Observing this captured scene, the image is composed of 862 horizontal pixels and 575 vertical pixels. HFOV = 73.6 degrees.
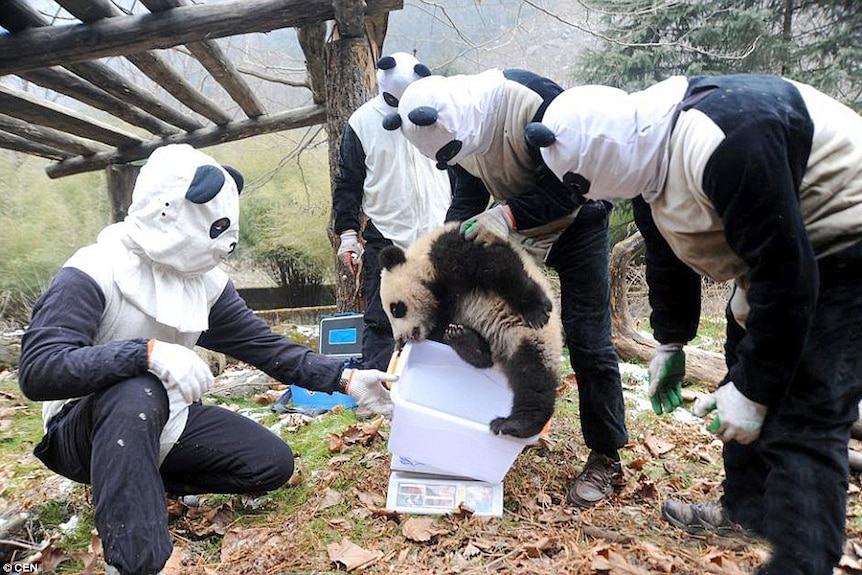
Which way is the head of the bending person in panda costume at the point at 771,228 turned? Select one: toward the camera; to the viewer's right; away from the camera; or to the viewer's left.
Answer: to the viewer's left

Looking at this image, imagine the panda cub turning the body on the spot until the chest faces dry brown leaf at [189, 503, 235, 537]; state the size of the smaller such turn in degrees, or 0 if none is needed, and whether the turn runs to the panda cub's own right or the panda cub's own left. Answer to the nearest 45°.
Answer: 0° — it already faces it

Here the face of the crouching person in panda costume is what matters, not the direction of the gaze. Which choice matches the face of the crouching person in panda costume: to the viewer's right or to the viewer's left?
to the viewer's right

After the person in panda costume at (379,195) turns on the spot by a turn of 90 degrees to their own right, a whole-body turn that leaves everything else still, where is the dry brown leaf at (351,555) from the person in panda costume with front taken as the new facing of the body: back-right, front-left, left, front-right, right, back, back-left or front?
front-left

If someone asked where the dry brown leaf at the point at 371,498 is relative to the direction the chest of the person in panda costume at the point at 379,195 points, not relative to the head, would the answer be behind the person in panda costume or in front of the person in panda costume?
in front

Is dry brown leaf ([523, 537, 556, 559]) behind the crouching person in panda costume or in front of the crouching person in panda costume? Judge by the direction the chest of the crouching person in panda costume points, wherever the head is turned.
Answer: in front

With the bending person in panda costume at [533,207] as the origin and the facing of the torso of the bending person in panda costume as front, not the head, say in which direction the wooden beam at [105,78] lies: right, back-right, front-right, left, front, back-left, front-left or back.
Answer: right

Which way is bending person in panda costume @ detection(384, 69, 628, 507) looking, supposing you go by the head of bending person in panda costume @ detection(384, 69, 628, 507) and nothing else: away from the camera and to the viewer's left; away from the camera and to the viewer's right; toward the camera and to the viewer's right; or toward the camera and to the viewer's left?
toward the camera and to the viewer's left

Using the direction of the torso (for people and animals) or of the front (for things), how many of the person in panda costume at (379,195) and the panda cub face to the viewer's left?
1

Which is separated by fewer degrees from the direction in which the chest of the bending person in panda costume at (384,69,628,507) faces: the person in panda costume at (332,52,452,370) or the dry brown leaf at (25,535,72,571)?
the dry brown leaf

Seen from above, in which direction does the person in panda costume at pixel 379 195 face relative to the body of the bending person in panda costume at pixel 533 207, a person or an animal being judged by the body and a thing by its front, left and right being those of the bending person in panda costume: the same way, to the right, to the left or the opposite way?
to the left

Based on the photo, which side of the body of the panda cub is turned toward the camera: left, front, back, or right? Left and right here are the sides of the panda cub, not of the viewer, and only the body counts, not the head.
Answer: left

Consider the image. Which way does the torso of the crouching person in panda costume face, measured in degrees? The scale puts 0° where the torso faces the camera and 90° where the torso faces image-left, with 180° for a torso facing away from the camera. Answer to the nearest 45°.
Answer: approximately 315°

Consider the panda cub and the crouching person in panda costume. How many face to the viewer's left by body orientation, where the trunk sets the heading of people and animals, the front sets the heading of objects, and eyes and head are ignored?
1
